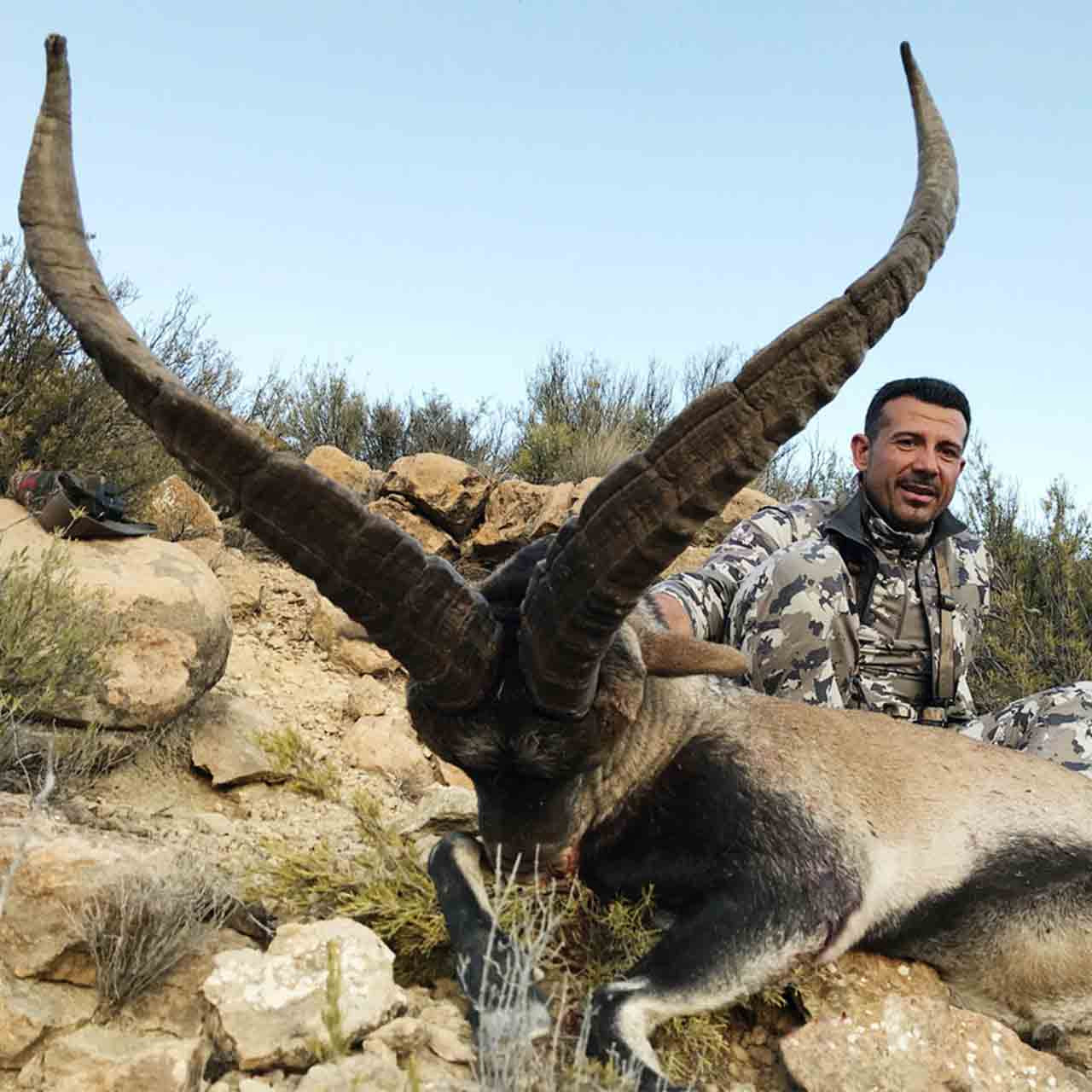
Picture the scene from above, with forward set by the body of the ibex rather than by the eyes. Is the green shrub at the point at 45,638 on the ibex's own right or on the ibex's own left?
on the ibex's own right

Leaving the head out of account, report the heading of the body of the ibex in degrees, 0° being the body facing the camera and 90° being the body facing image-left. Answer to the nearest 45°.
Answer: approximately 45°

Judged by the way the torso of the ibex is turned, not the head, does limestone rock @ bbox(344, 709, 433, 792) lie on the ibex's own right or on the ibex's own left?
on the ibex's own right

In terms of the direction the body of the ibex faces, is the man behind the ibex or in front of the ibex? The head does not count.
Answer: behind

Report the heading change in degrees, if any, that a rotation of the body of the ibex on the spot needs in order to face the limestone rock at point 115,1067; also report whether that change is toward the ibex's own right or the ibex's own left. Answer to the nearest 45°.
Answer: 0° — it already faces it

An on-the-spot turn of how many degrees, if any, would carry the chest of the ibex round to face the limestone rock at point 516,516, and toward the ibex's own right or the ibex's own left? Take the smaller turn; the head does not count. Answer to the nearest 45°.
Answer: approximately 135° to the ibex's own right

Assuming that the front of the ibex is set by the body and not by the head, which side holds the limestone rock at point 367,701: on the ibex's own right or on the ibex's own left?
on the ibex's own right

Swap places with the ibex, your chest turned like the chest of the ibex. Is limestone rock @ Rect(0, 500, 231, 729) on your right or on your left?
on your right
